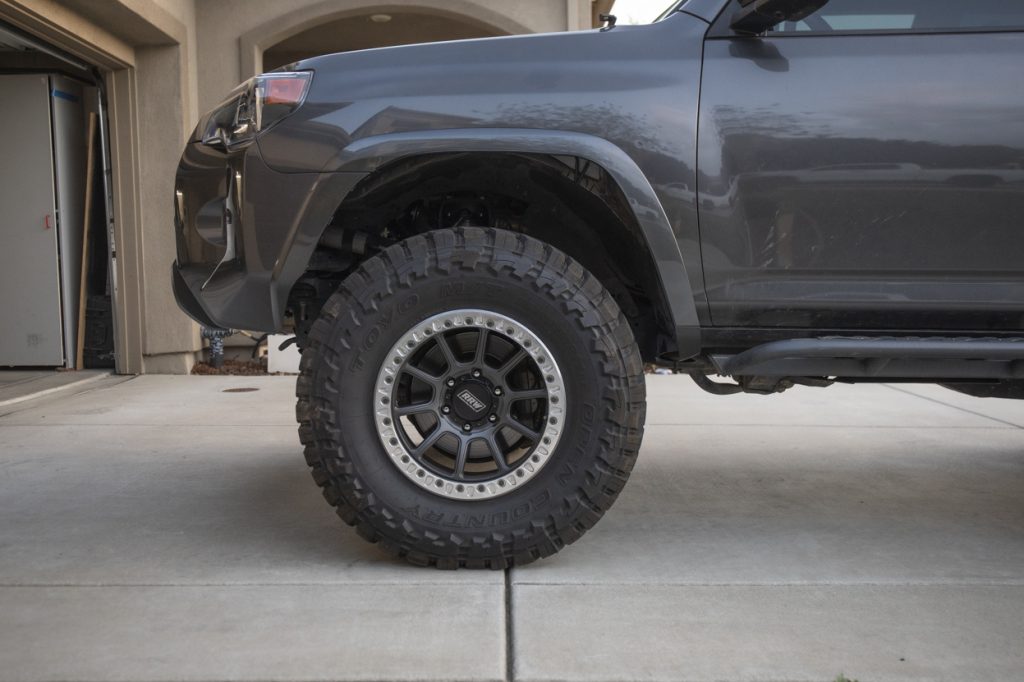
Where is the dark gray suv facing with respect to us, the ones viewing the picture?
facing to the left of the viewer

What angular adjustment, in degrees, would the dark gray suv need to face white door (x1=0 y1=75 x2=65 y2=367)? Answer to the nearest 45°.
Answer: approximately 45° to its right
